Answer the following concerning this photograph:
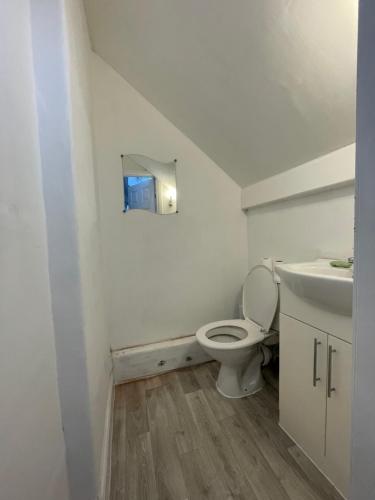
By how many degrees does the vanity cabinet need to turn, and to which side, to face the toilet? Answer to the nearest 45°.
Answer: approximately 90° to its right

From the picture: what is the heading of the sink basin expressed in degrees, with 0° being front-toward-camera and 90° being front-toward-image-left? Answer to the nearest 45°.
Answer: approximately 45°

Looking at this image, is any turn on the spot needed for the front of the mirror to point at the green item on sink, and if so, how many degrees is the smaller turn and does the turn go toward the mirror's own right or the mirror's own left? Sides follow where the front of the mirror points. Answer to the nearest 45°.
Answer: approximately 45° to the mirror's own left

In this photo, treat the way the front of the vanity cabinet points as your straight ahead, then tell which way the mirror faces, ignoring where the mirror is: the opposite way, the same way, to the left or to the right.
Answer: to the left

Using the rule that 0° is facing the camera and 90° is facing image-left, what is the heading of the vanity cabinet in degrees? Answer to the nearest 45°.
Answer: approximately 45°

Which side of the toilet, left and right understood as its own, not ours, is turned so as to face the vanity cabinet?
left
